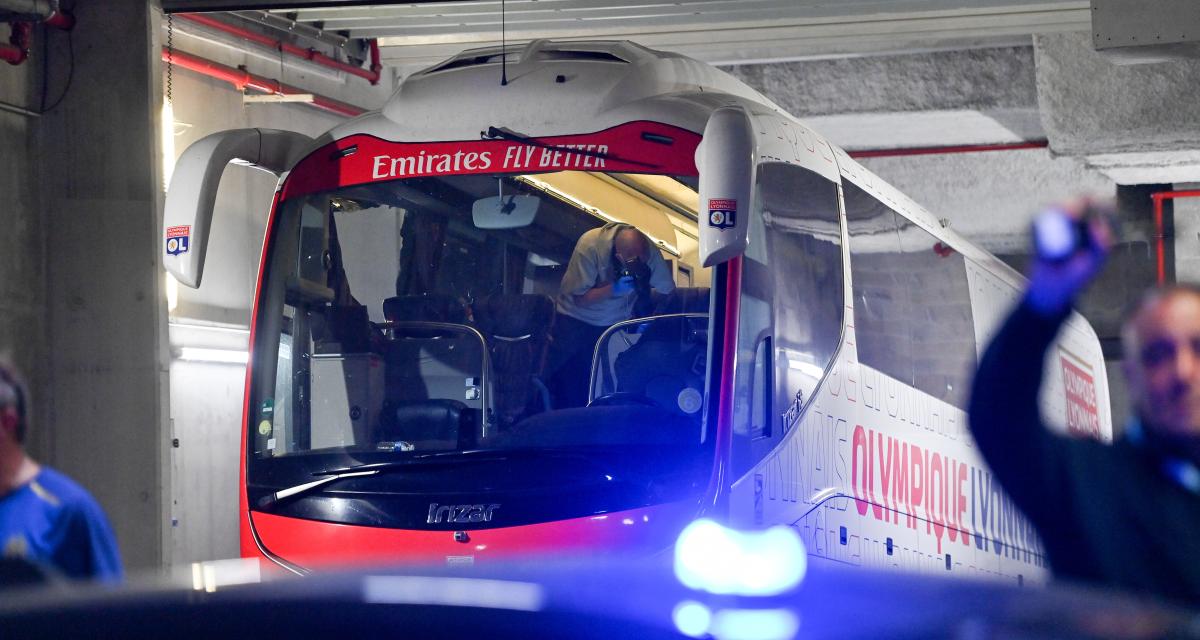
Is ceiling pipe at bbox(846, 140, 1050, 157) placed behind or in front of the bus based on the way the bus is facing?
behind

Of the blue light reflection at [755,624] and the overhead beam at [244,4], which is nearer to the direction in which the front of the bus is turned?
the blue light reflection

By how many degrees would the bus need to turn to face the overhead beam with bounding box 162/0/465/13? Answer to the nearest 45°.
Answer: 0° — it already faces it

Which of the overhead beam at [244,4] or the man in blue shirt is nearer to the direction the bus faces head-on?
the man in blue shirt

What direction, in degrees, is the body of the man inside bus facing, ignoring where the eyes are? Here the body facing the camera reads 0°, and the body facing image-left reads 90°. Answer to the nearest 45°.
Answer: approximately 315°

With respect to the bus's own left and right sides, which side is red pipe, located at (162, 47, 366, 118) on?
on its right

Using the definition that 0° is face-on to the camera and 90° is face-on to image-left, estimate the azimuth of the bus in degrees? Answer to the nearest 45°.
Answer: approximately 45°

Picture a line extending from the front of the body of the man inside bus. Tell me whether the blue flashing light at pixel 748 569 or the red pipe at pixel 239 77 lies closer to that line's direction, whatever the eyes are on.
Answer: the blue flashing light

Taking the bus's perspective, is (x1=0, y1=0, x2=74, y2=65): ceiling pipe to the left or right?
on its right
